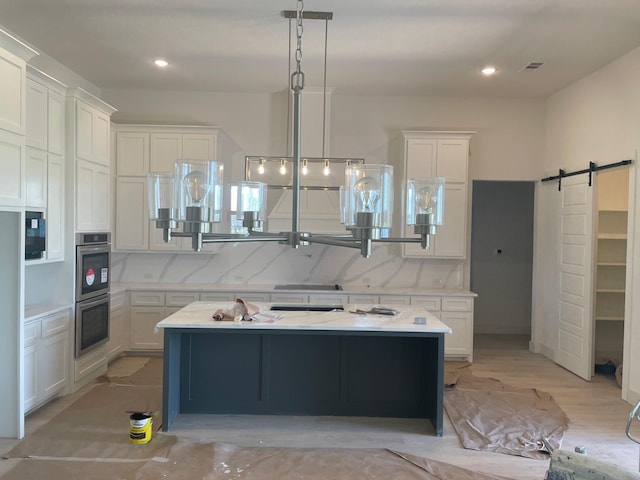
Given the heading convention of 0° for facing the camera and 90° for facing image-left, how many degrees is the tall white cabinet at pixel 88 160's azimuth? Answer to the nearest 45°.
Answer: approximately 315°

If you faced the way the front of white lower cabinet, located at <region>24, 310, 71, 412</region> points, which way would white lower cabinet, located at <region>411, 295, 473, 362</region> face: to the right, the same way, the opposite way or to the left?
to the right

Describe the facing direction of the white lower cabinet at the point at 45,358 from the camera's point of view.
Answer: facing the viewer and to the right of the viewer

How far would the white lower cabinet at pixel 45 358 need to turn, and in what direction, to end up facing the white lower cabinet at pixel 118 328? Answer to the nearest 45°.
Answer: approximately 90° to its left

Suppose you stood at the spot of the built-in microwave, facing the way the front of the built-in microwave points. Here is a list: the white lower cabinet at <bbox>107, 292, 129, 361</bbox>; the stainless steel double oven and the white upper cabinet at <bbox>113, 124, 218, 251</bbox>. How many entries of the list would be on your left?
3

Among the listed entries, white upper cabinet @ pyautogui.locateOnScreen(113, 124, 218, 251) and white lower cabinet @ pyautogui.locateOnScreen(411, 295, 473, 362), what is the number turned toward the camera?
2

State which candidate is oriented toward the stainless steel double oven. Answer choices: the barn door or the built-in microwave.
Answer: the barn door

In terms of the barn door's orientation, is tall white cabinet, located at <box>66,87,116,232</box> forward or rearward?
forward

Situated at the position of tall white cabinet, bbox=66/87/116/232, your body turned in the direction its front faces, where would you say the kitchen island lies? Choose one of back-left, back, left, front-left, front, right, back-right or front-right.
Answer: front

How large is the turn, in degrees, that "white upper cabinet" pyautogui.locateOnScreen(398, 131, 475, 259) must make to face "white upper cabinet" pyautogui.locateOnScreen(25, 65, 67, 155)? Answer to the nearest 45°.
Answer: approximately 45° to its right

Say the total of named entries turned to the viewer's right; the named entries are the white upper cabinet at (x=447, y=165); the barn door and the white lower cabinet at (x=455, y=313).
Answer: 0

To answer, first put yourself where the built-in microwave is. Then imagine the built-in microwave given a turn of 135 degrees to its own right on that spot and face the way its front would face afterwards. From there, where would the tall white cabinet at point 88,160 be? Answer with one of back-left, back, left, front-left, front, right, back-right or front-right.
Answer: back-right

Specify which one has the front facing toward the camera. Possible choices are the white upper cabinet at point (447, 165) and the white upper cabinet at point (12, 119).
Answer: the white upper cabinet at point (447, 165)

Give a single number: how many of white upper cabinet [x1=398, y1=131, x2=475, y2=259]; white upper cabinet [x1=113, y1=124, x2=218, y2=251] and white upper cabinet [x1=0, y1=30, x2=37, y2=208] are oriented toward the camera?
2

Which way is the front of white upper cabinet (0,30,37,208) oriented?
to the viewer's right

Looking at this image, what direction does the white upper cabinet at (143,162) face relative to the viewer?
toward the camera

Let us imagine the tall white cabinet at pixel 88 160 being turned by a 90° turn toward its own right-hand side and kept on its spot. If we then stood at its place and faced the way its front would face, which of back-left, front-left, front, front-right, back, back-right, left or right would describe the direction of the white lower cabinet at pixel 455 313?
back-left

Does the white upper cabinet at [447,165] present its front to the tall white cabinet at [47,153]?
no

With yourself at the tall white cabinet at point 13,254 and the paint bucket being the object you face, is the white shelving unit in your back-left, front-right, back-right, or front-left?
front-left

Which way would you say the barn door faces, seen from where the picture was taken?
facing the viewer and to the left of the viewer

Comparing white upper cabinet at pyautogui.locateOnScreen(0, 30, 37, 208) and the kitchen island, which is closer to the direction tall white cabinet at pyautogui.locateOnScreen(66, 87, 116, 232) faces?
the kitchen island
